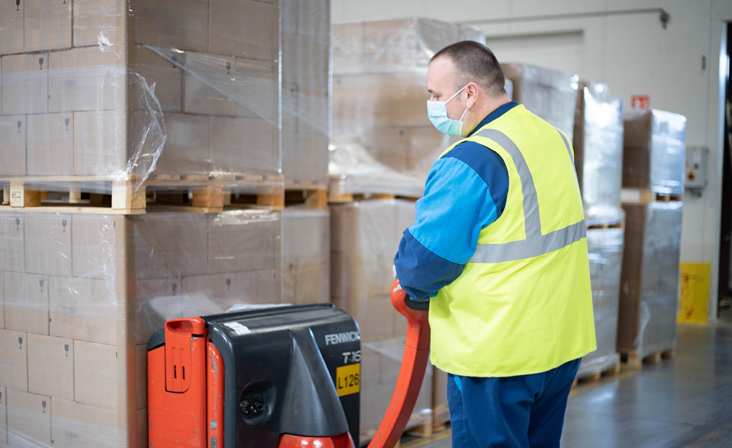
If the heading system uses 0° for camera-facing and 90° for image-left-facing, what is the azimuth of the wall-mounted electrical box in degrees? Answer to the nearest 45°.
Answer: approximately 45°

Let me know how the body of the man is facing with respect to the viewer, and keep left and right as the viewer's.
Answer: facing away from the viewer and to the left of the viewer

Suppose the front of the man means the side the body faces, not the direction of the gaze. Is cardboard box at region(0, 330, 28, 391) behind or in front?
in front

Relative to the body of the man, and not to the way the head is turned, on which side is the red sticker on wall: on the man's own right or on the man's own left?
on the man's own right

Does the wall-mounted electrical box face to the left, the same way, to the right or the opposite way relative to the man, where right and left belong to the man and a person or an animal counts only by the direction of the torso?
to the left

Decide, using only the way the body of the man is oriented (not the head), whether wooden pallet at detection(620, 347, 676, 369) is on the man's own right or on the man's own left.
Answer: on the man's own right

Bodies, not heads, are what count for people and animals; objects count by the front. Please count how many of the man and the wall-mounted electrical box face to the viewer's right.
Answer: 0

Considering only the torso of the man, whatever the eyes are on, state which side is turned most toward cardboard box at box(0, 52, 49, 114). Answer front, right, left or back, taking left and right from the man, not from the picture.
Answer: front

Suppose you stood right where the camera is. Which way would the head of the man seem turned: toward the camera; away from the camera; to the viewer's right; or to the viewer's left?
to the viewer's left

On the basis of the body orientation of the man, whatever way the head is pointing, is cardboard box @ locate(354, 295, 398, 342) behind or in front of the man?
in front

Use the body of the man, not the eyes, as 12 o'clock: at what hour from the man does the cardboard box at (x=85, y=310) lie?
The cardboard box is roughly at 11 o'clock from the man.

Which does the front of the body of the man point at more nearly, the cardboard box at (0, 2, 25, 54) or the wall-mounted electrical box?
the cardboard box
